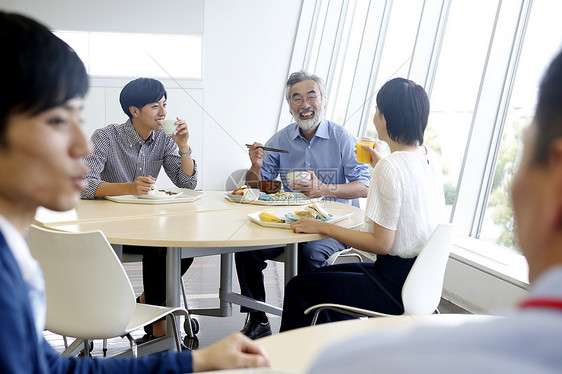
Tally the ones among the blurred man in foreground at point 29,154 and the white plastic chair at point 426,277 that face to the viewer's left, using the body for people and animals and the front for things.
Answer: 1

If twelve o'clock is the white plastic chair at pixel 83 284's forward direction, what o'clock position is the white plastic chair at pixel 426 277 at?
the white plastic chair at pixel 426 277 is roughly at 2 o'clock from the white plastic chair at pixel 83 284.

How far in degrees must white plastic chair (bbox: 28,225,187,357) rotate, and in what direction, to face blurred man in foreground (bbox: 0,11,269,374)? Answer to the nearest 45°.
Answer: approximately 135° to its right

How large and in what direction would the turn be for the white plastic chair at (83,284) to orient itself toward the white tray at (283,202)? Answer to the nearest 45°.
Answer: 0° — it already faces it

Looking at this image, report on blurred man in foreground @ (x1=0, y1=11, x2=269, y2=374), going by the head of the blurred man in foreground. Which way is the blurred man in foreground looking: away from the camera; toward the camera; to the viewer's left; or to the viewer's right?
to the viewer's right

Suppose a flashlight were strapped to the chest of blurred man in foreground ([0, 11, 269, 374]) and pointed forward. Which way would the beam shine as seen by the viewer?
to the viewer's right

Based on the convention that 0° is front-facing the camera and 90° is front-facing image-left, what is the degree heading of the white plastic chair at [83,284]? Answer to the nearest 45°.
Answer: approximately 225°

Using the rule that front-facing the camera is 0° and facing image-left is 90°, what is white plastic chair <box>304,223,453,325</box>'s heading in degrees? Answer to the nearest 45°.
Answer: approximately 90°
